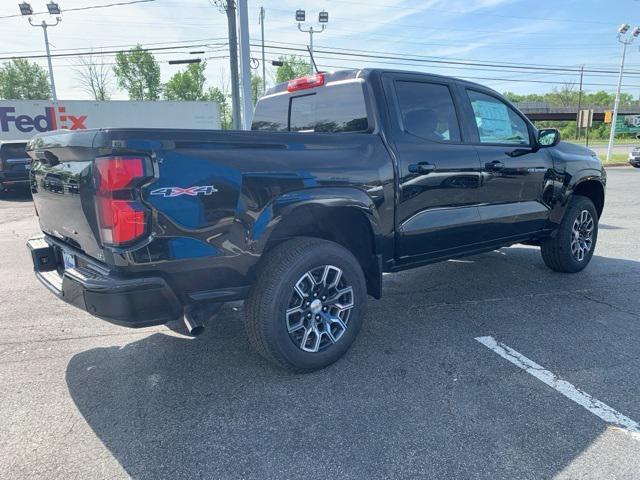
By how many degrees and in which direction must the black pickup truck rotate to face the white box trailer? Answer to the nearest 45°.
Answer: approximately 90° to its left

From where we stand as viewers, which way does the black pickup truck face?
facing away from the viewer and to the right of the viewer

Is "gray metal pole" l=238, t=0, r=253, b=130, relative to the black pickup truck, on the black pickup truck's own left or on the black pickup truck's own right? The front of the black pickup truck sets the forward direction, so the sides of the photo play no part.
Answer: on the black pickup truck's own left
